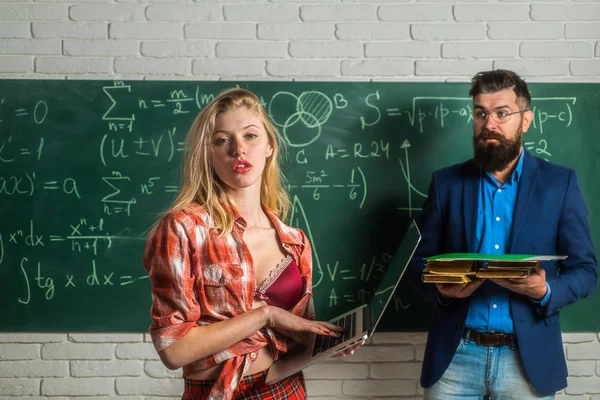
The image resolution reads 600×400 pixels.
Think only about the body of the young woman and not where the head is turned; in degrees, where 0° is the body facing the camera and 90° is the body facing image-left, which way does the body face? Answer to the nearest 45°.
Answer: approximately 315°

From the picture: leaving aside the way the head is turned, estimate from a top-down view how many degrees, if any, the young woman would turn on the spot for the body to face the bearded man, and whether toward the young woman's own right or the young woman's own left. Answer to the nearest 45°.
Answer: approximately 90° to the young woman's own left

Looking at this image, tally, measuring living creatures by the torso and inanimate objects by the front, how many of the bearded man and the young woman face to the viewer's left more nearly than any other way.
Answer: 0

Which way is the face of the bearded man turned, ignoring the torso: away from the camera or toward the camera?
toward the camera

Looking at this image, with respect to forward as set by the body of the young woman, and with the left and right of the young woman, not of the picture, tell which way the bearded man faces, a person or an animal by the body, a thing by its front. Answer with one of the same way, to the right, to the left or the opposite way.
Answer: to the right

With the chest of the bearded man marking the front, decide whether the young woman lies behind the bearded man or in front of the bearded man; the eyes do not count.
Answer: in front

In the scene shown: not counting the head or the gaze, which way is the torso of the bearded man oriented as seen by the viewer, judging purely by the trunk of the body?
toward the camera

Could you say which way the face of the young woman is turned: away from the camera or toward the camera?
toward the camera
